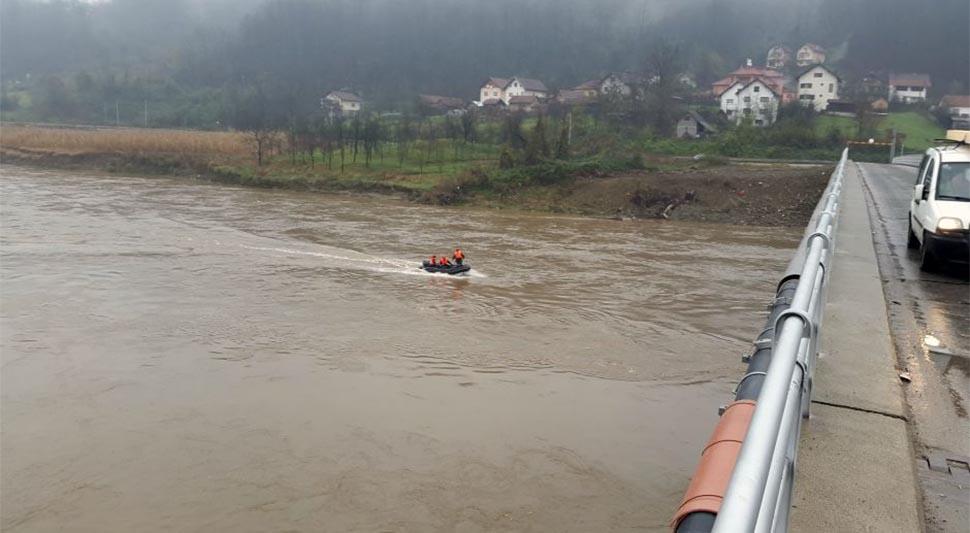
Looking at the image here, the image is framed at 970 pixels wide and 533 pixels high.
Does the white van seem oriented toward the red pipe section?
yes

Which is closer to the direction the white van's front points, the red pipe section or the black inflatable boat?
the red pipe section

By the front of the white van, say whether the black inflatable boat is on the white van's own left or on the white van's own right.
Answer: on the white van's own right

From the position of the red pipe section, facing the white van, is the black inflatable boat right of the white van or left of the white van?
left

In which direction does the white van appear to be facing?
toward the camera
